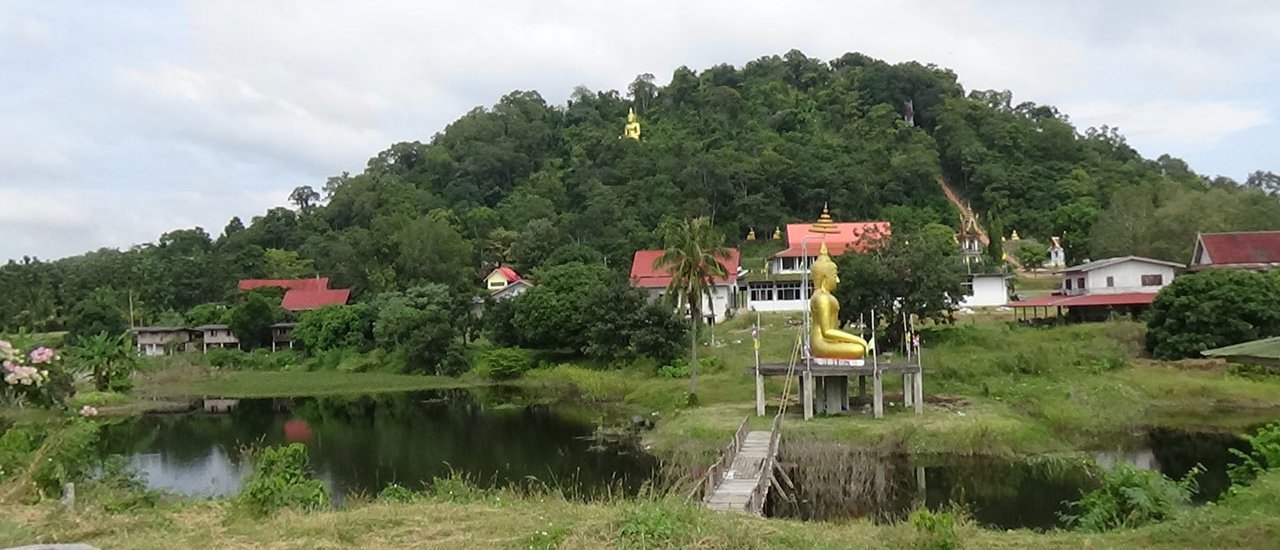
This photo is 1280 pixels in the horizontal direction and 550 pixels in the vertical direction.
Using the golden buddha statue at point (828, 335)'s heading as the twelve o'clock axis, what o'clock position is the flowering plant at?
The flowering plant is roughly at 4 o'clock from the golden buddha statue.

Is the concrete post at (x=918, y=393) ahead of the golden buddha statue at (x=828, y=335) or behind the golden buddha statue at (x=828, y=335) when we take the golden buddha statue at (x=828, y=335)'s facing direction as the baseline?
ahead

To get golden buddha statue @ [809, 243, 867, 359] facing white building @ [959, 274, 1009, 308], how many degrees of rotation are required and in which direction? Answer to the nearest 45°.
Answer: approximately 90° to its left

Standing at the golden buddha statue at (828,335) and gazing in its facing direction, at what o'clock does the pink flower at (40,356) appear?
The pink flower is roughly at 4 o'clock from the golden buddha statue.

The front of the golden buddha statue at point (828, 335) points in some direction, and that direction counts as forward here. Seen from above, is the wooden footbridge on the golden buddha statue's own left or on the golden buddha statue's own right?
on the golden buddha statue's own right
